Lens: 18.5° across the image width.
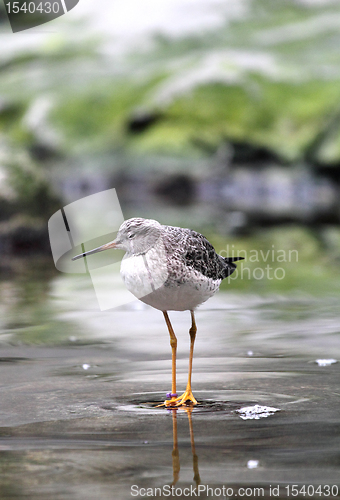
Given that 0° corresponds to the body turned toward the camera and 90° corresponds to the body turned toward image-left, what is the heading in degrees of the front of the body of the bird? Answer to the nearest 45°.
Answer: approximately 45°
